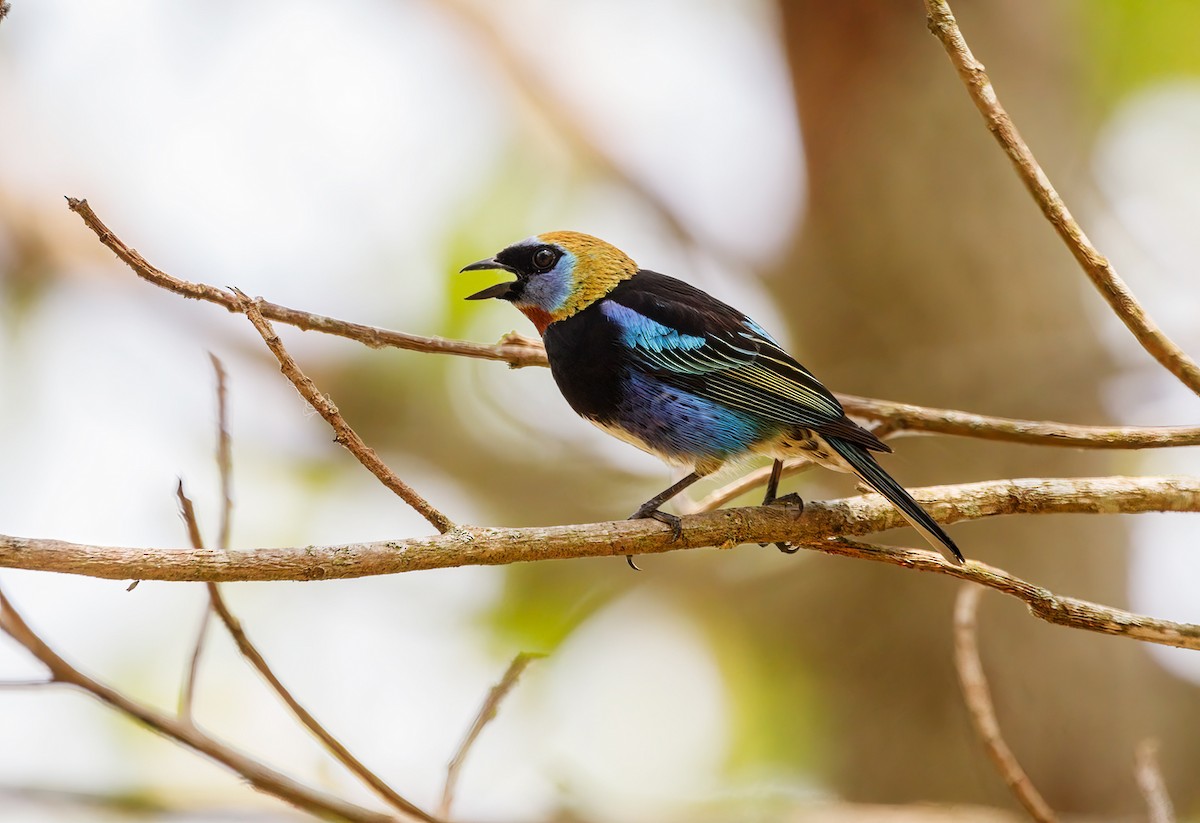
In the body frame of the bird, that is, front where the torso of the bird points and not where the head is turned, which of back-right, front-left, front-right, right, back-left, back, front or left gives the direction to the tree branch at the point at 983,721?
back

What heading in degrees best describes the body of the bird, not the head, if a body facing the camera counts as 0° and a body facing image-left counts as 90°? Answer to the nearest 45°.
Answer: approximately 90°

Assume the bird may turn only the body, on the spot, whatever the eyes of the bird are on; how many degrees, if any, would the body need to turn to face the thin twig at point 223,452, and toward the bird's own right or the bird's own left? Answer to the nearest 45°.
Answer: approximately 45° to the bird's own left
